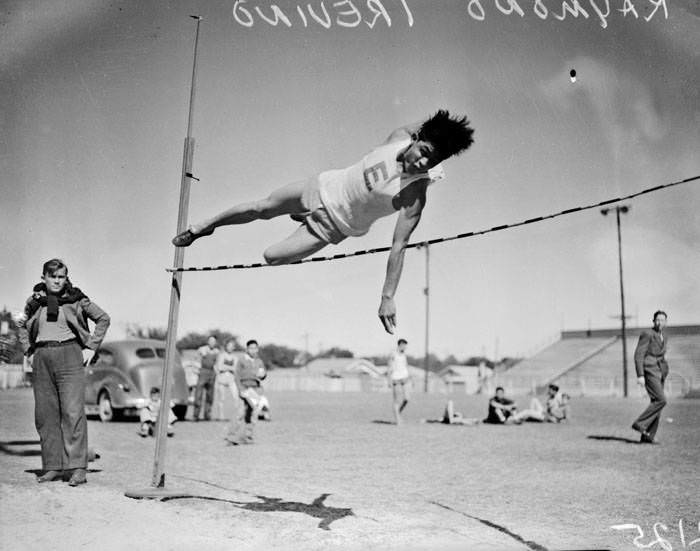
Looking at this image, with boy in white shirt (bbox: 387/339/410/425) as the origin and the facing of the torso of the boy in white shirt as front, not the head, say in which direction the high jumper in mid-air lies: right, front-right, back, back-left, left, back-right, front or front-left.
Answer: front-right

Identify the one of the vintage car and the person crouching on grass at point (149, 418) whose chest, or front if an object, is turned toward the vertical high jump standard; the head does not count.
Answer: the person crouching on grass

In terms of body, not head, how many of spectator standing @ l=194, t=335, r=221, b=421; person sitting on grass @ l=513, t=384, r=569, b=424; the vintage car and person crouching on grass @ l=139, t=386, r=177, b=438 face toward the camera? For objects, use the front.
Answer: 2

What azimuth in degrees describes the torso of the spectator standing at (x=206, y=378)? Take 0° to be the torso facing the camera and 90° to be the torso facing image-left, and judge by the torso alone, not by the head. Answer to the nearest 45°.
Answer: approximately 0°

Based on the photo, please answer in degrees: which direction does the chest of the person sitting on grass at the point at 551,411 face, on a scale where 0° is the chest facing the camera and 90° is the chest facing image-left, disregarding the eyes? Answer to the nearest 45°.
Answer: approximately 90°

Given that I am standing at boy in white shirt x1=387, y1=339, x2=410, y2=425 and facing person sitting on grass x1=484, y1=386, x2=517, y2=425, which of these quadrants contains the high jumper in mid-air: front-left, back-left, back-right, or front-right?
back-right

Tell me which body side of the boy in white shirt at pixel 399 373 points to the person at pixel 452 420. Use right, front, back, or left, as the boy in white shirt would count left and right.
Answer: left
